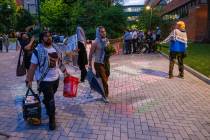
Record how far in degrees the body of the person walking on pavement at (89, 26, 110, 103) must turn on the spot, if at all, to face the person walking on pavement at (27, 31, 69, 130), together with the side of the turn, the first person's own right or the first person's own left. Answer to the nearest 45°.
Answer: approximately 90° to the first person's own right

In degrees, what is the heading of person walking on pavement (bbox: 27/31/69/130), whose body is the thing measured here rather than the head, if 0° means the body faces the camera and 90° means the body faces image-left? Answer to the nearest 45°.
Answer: approximately 315°

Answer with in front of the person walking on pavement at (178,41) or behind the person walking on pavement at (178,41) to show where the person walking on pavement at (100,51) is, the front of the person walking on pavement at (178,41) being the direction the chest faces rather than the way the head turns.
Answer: behind

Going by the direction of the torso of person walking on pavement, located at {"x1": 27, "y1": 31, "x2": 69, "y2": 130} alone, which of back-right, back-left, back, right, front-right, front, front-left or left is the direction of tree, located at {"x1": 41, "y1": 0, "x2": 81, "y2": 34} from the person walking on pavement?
back-left

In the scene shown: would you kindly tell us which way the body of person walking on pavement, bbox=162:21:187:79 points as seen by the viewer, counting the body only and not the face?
away from the camera

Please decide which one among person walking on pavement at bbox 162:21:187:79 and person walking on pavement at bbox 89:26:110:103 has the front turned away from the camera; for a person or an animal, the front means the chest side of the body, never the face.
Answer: person walking on pavement at bbox 162:21:187:79

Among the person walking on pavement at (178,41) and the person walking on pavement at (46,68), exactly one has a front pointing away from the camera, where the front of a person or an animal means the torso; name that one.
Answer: the person walking on pavement at (178,41)

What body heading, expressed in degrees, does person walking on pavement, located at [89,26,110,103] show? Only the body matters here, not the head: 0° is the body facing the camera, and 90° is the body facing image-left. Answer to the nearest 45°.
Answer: approximately 315°
